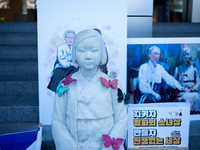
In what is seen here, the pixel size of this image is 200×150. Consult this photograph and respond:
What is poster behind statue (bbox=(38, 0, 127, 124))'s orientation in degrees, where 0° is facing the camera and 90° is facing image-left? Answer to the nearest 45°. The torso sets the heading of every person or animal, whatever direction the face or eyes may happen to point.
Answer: approximately 0°

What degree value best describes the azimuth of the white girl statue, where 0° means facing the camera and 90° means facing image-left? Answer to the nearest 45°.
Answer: approximately 0°

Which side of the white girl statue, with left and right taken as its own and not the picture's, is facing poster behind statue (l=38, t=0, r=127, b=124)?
back

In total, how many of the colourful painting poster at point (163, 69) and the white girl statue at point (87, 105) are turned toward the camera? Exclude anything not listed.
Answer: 2

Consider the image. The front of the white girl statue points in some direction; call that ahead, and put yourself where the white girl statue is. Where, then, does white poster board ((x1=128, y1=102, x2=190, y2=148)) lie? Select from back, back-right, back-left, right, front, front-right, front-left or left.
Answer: back-left
